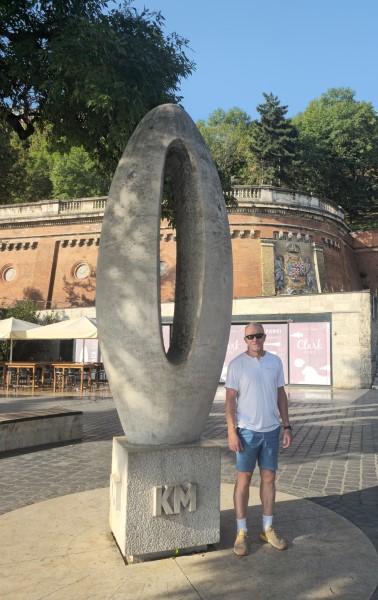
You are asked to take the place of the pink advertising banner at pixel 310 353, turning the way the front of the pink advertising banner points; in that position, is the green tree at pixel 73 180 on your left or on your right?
on your right

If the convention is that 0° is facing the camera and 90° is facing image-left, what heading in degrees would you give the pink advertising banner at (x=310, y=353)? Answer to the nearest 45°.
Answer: approximately 0°

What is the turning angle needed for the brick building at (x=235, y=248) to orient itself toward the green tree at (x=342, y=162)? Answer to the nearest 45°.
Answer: approximately 135° to its left

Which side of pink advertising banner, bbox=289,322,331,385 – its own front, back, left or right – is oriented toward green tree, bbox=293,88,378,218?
back

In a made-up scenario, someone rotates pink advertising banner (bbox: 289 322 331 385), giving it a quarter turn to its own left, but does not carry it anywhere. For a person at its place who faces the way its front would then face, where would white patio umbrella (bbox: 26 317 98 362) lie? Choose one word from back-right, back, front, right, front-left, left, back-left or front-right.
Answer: back-right

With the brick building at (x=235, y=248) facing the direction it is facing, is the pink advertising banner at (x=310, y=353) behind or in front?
in front

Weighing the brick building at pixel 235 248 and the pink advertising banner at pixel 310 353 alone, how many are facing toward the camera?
2

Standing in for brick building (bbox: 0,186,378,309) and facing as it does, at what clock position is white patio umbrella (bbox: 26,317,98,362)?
The white patio umbrella is roughly at 1 o'clock from the brick building.

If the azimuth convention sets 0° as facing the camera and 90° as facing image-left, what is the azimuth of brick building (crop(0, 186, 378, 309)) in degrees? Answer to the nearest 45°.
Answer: approximately 0°
